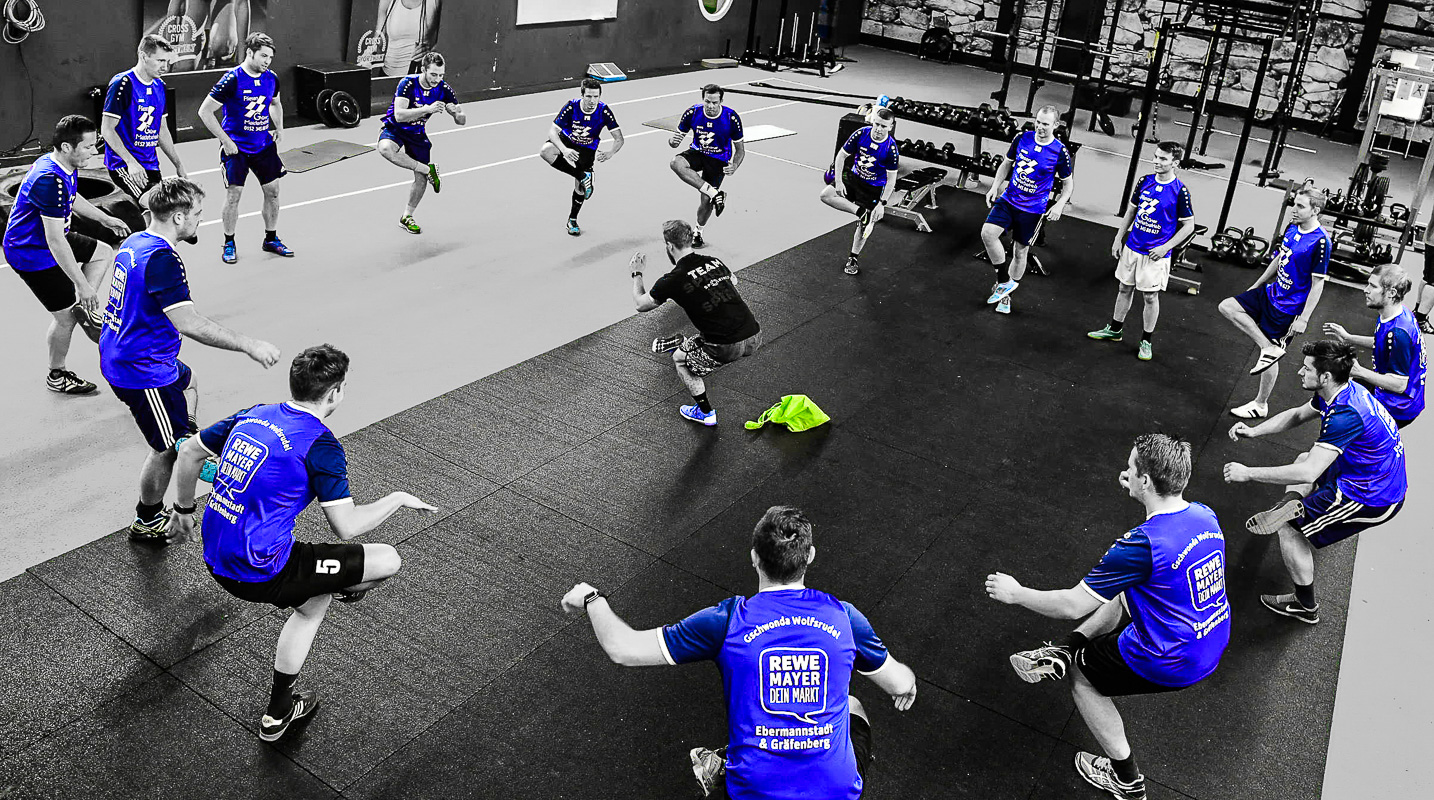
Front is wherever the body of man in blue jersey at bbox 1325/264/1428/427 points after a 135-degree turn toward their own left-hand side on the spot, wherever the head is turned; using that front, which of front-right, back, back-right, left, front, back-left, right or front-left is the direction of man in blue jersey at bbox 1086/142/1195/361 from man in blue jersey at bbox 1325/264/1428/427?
back

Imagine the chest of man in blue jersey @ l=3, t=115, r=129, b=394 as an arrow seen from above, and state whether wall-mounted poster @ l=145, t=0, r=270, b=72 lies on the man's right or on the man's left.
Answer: on the man's left

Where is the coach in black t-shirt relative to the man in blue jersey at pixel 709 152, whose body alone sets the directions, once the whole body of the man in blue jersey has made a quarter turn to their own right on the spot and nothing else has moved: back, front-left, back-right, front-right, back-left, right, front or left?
left

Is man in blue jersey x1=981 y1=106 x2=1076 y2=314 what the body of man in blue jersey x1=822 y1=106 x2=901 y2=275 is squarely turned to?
no

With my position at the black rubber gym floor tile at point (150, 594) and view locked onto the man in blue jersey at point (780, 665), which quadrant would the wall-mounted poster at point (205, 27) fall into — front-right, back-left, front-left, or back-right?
back-left

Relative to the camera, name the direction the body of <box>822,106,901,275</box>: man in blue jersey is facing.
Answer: toward the camera

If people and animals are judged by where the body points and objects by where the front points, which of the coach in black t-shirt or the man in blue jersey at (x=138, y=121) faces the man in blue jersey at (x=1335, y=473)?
the man in blue jersey at (x=138, y=121)

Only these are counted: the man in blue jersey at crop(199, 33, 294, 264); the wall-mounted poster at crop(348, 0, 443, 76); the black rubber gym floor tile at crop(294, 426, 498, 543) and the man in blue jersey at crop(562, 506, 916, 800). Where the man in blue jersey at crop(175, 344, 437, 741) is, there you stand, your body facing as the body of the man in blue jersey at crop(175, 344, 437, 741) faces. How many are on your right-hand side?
1

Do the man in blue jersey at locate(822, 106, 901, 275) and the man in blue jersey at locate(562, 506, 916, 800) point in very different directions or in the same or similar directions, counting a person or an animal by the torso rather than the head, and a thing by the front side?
very different directions

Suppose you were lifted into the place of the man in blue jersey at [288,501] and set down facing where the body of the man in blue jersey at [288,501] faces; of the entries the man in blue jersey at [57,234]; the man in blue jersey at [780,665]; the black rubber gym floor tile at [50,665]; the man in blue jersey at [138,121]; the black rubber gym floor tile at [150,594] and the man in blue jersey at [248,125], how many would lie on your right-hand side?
1

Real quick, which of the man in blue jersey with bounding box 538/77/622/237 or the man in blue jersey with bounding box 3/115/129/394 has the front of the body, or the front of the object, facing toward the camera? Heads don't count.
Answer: the man in blue jersey with bounding box 538/77/622/237

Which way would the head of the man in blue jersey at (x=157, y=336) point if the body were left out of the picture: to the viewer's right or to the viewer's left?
to the viewer's right

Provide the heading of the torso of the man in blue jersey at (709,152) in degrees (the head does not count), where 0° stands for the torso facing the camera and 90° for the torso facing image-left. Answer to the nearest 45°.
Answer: approximately 0°

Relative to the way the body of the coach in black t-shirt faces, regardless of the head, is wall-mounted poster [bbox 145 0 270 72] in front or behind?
in front

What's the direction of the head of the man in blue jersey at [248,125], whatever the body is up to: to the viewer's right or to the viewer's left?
to the viewer's right

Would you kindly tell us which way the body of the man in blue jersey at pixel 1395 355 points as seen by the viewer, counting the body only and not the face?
to the viewer's left

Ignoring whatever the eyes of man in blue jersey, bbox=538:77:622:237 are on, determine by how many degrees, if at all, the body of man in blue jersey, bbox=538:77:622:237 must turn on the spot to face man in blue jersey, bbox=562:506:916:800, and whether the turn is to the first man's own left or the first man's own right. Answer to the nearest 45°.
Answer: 0° — they already face them

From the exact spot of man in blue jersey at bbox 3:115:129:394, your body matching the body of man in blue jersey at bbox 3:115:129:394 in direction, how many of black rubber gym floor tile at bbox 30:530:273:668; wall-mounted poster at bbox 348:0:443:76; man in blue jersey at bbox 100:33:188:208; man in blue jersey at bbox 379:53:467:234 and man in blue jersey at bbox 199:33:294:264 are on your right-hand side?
1

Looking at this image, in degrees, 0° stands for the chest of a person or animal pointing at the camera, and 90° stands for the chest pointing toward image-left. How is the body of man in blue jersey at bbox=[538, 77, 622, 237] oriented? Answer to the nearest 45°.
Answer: approximately 0°

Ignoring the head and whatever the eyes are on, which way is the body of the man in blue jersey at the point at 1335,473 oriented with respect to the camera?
to the viewer's left

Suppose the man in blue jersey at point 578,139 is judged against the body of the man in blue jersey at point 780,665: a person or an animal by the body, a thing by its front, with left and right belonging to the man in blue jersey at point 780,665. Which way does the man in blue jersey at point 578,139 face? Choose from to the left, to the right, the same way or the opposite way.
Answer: the opposite way
